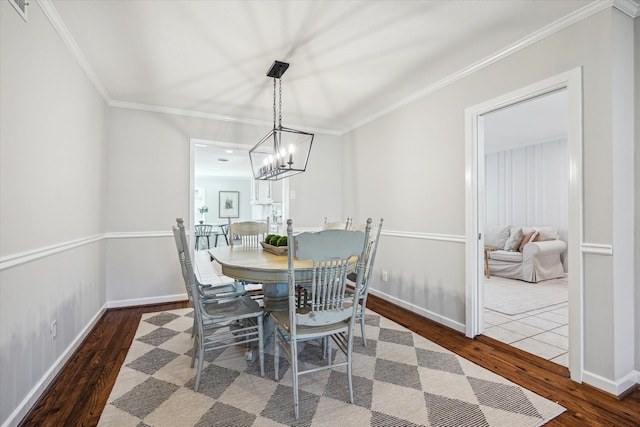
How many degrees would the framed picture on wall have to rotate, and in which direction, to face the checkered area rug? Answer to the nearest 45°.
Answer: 0° — it already faces it

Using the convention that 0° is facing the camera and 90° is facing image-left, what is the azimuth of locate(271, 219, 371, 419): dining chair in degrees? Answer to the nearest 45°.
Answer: approximately 135°

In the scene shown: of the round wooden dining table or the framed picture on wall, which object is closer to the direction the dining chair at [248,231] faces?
the round wooden dining table

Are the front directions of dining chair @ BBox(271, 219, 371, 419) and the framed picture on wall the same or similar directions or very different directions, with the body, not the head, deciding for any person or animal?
very different directions

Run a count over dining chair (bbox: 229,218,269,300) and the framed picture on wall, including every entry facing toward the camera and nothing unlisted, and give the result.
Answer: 2

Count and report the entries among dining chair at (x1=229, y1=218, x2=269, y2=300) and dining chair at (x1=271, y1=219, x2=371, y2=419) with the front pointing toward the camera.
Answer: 1

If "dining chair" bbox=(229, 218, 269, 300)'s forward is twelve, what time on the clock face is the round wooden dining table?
The round wooden dining table is roughly at 12 o'clock from the dining chair.
